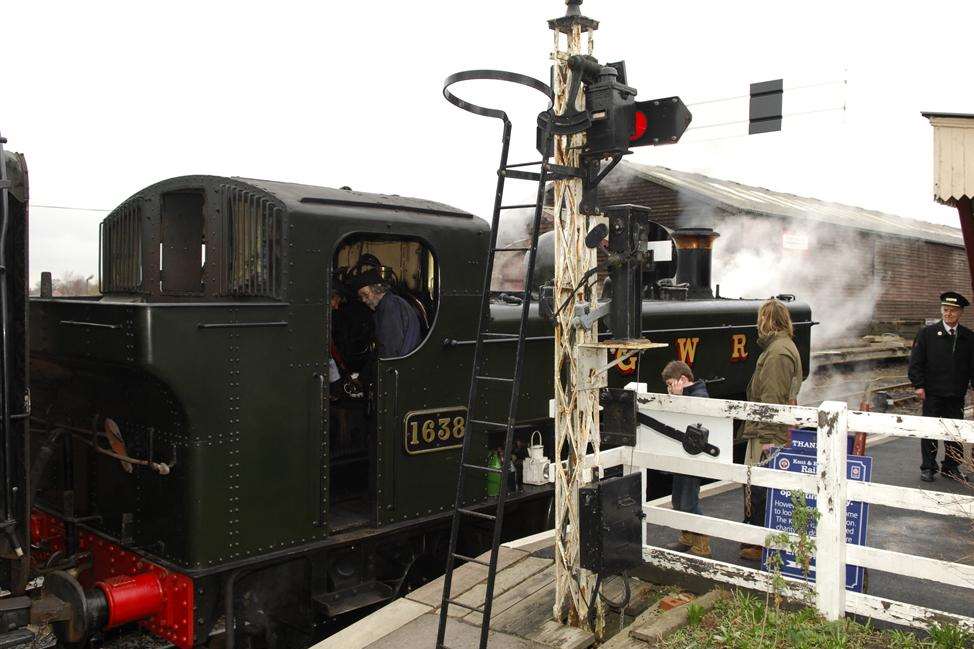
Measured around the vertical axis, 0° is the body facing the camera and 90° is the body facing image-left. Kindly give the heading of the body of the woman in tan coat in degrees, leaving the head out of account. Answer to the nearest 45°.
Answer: approximately 90°

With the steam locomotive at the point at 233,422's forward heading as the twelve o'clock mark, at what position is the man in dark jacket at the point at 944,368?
The man in dark jacket is roughly at 1 o'clock from the steam locomotive.

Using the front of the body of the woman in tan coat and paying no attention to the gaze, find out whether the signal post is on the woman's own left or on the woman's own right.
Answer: on the woman's own left

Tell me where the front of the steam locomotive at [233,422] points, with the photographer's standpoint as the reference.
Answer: facing away from the viewer and to the right of the viewer

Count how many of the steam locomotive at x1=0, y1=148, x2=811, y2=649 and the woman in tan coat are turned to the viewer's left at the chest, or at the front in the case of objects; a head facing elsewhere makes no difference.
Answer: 1

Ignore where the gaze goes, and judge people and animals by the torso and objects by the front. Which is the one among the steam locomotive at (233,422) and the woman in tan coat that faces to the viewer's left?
the woman in tan coat

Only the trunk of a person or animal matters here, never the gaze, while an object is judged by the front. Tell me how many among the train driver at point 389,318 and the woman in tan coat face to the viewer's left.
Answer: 2

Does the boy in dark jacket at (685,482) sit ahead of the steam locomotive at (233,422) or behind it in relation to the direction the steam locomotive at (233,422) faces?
ahead

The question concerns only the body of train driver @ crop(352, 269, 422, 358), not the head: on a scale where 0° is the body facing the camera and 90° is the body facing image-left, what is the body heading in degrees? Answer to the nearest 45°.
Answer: approximately 90°
